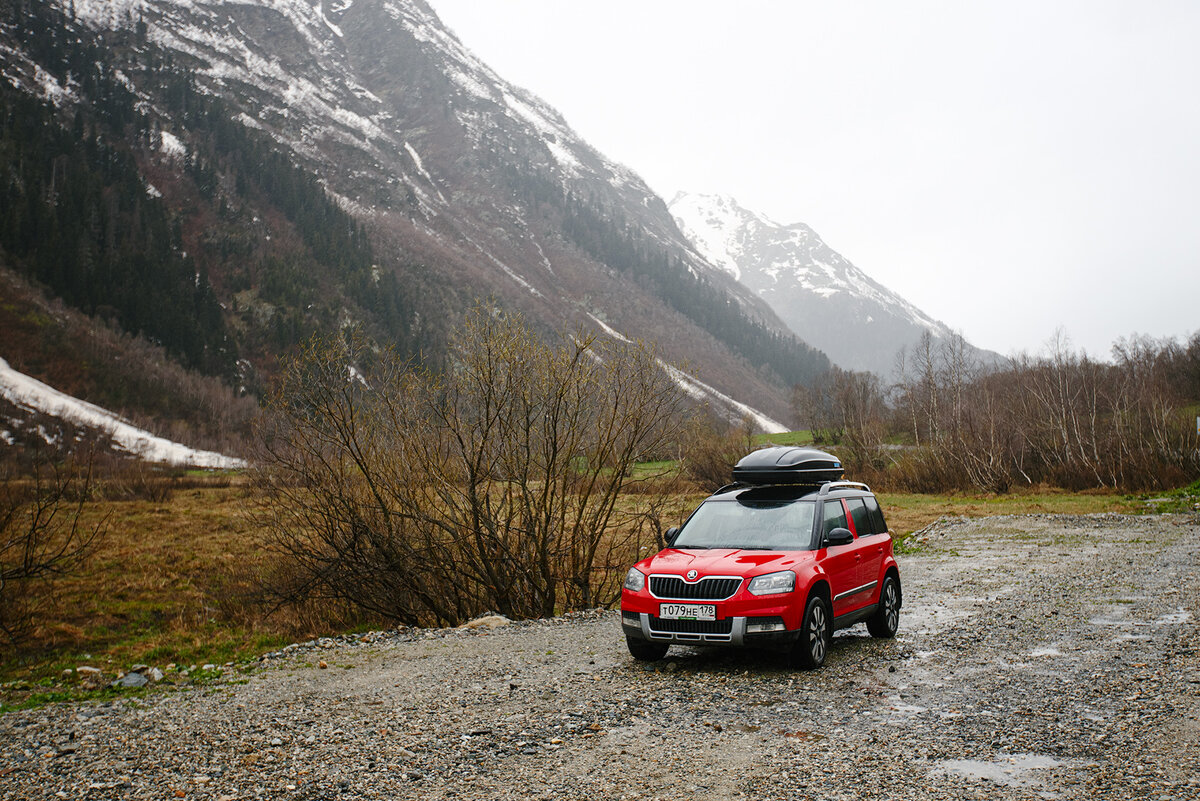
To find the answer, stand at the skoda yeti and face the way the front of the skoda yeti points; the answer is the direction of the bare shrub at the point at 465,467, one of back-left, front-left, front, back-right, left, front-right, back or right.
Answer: right

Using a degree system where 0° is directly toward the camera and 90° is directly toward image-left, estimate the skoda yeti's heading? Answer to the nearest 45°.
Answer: approximately 45°

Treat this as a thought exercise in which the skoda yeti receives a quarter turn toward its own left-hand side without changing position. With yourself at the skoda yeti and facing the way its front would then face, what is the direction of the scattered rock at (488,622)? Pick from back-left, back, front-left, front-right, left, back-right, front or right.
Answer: back
